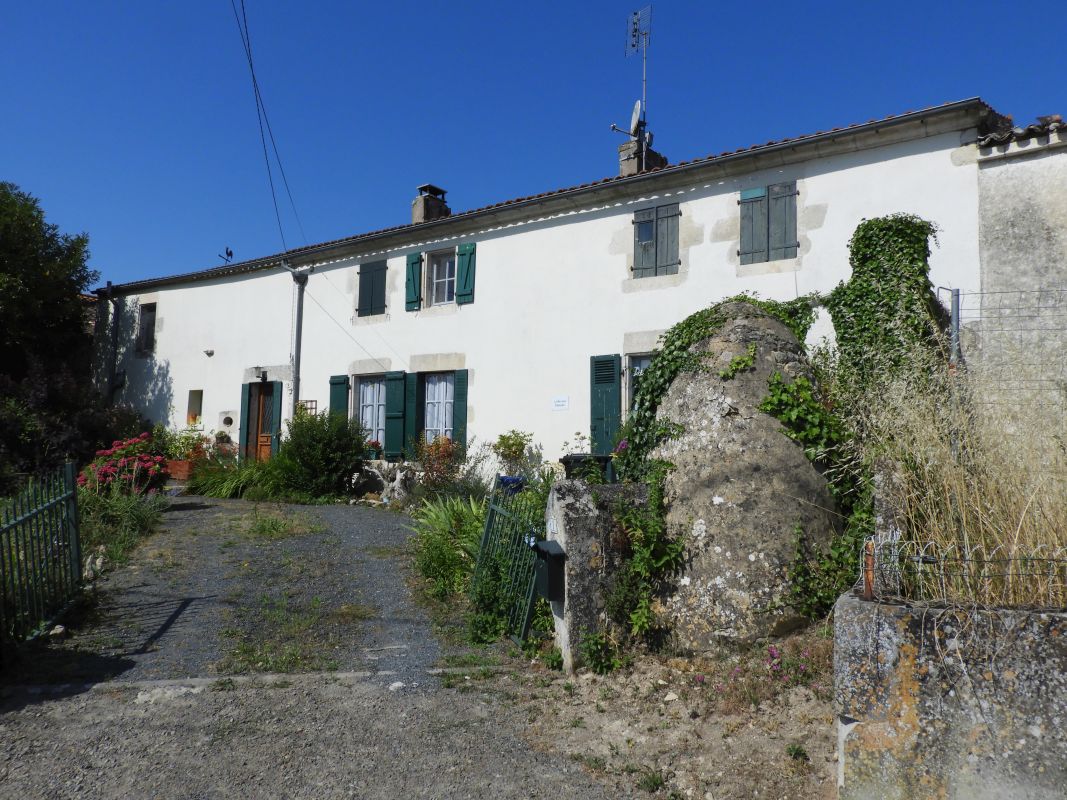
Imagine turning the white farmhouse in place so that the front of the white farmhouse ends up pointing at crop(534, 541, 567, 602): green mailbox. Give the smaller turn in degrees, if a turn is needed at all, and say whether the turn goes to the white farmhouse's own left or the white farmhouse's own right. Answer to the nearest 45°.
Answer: approximately 45° to the white farmhouse's own left

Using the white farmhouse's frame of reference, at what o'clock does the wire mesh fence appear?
The wire mesh fence is roughly at 10 o'clock from the white farmhouse.

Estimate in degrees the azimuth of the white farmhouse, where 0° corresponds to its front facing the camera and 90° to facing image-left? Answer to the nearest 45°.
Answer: approximately 45°

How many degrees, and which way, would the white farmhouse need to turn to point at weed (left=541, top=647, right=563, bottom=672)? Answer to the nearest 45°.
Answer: approximately 45° to its left

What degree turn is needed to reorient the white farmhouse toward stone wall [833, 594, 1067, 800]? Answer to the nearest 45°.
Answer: approximately 45° to its left

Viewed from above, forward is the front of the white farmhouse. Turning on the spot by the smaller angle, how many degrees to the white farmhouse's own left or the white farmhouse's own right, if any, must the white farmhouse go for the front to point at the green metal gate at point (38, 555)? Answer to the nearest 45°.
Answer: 0° — it already faces it

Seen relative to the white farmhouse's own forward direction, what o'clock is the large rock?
The large rock is roughly at 10 o'clock from the white farmhouse.
